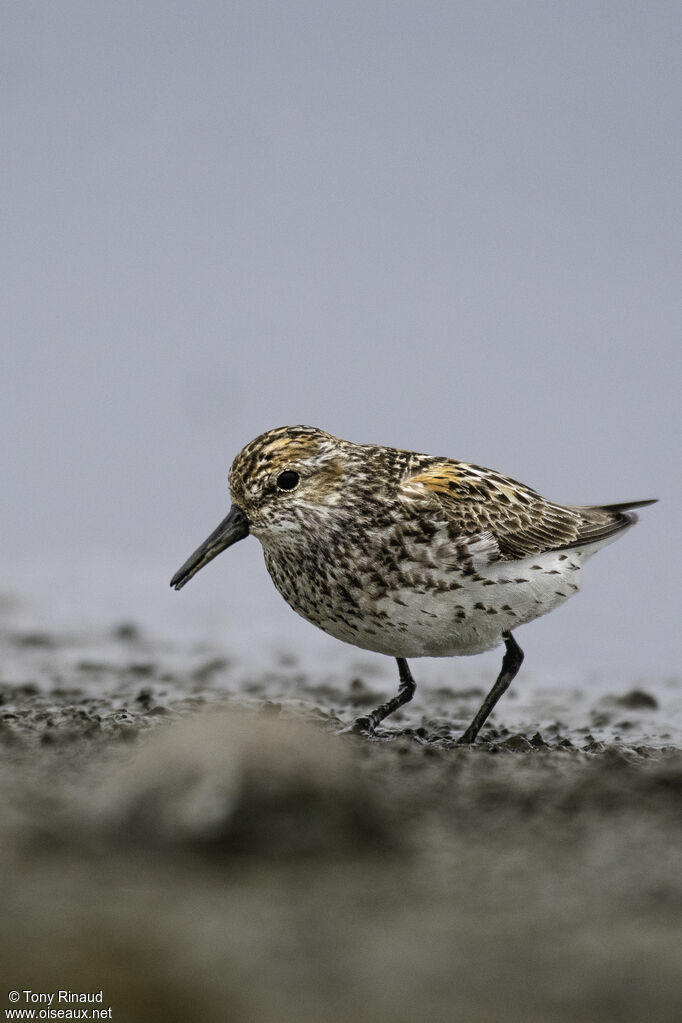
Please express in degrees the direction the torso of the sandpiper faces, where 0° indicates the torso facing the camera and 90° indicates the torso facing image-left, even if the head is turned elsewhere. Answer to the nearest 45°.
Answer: approximately 90°
